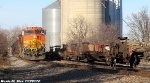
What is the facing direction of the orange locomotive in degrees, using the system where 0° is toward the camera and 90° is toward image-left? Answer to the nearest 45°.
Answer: approximately 0°

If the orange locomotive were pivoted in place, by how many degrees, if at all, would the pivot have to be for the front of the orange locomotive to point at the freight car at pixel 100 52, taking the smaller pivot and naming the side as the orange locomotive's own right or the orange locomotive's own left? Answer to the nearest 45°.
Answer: approximately 45° to the orange locomotive's own left
